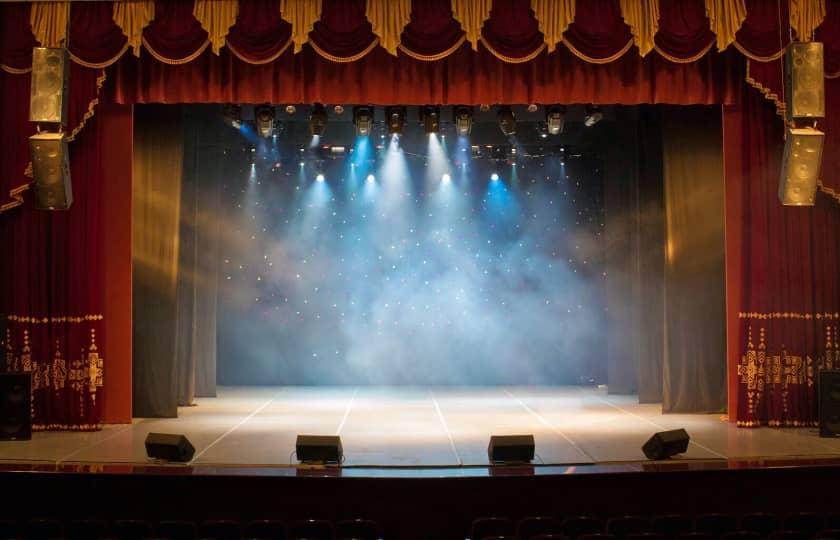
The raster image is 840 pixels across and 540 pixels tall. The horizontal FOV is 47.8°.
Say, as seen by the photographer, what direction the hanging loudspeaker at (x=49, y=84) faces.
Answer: facing the viewer

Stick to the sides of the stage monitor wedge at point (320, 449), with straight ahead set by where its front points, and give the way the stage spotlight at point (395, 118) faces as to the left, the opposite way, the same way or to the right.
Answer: the opposite way

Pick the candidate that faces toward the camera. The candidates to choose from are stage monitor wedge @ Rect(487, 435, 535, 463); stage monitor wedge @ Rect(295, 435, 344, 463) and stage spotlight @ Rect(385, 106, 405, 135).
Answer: the stage spotlight

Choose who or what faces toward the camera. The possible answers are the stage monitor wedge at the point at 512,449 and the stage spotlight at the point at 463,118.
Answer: the stage spotlight

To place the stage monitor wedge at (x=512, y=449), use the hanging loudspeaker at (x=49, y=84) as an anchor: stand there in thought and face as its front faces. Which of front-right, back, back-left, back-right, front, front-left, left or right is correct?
front-left

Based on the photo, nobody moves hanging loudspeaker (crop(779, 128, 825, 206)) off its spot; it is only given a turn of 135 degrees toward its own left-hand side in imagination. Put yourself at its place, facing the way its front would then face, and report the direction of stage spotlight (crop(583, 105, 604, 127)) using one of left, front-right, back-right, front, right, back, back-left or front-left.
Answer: left

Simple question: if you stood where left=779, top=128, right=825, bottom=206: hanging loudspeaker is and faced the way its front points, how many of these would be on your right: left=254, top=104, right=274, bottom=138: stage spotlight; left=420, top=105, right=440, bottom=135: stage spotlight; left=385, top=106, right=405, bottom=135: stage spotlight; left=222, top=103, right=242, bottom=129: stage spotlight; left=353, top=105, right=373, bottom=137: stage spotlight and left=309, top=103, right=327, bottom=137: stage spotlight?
6

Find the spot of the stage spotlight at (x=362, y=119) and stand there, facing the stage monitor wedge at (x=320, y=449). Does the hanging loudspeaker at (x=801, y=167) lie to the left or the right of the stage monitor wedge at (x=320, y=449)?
left

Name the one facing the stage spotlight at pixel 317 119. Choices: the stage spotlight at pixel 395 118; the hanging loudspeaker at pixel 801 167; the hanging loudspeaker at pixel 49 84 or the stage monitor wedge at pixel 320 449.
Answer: the stage monitor wedge

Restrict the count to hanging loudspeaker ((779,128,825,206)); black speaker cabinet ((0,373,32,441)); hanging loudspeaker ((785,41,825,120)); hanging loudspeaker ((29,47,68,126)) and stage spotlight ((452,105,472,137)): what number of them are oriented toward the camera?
5

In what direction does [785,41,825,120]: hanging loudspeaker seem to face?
toward the camera

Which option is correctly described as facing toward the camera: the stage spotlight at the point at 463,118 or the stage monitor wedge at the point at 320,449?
the stage spotlight

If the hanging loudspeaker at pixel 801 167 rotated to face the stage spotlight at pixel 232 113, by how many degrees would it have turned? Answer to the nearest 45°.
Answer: approximately 90° to its right

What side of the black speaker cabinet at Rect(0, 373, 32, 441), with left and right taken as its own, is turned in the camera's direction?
front

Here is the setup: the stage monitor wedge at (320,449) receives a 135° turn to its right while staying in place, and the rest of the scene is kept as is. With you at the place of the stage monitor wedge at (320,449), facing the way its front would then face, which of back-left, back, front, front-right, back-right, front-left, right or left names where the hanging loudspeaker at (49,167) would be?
back

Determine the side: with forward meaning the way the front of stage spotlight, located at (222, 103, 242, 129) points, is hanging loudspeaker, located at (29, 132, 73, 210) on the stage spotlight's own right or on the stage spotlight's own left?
on the stage spotlight's own right

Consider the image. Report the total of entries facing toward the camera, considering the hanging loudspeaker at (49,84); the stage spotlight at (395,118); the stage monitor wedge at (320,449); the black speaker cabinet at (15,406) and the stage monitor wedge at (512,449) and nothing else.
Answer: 3

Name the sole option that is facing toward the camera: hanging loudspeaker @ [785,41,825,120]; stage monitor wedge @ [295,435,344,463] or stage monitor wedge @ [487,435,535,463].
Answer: the hanging loudspeaker

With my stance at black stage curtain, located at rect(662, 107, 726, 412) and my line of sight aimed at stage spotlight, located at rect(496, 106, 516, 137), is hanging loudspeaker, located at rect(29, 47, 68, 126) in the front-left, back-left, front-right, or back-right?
front-left

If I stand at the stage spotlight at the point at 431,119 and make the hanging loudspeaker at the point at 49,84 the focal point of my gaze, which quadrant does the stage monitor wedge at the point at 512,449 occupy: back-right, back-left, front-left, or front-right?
front-left
